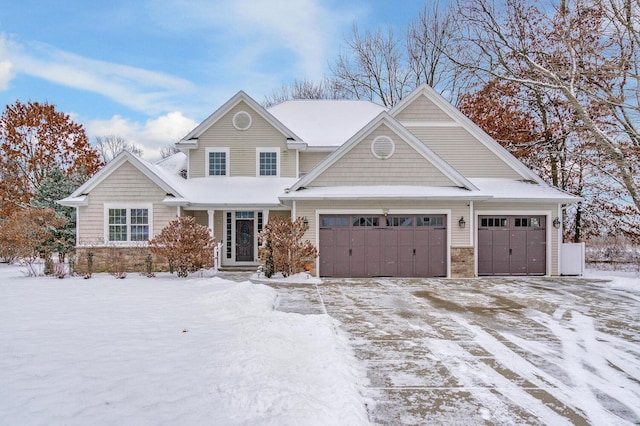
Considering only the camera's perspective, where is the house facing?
facing the viewer

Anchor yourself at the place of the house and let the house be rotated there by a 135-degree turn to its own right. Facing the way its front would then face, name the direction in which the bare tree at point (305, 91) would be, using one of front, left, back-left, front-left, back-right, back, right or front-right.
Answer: front-right

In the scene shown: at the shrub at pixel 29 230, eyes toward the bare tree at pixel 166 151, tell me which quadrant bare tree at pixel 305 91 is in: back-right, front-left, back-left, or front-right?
front-right

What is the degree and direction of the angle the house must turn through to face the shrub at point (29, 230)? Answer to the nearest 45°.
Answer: approximately 90° to its right

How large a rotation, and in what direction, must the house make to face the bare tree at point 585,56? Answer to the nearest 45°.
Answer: approximately 90° to its left

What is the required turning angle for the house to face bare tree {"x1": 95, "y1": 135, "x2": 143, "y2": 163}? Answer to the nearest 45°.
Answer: approximately 135° to its right

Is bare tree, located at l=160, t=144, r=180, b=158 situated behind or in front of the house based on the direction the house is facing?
behind

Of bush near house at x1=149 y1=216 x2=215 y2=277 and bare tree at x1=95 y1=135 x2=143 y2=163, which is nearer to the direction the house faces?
the bush near house
